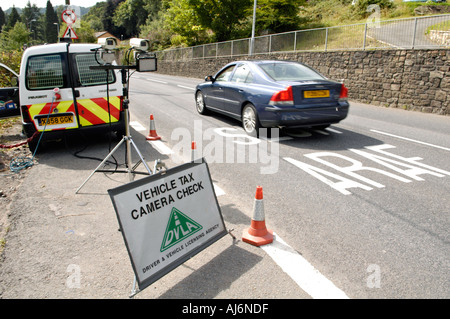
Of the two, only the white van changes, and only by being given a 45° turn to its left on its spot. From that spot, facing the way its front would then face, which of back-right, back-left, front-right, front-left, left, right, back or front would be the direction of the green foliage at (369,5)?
right

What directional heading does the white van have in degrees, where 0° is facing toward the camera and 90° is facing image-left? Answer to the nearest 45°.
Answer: approximately 180°

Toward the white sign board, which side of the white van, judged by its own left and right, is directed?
back

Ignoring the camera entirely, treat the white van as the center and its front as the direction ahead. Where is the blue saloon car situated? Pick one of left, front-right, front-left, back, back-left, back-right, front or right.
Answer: right

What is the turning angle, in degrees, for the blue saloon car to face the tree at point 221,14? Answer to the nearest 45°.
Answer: approximately 45° to its right

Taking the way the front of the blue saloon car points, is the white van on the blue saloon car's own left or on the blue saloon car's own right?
on the blue saloon car's own left

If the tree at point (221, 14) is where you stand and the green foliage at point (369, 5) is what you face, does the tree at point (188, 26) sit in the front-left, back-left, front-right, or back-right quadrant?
back-left

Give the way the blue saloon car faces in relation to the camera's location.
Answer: facing away from the viewer and to the left of the viewer
